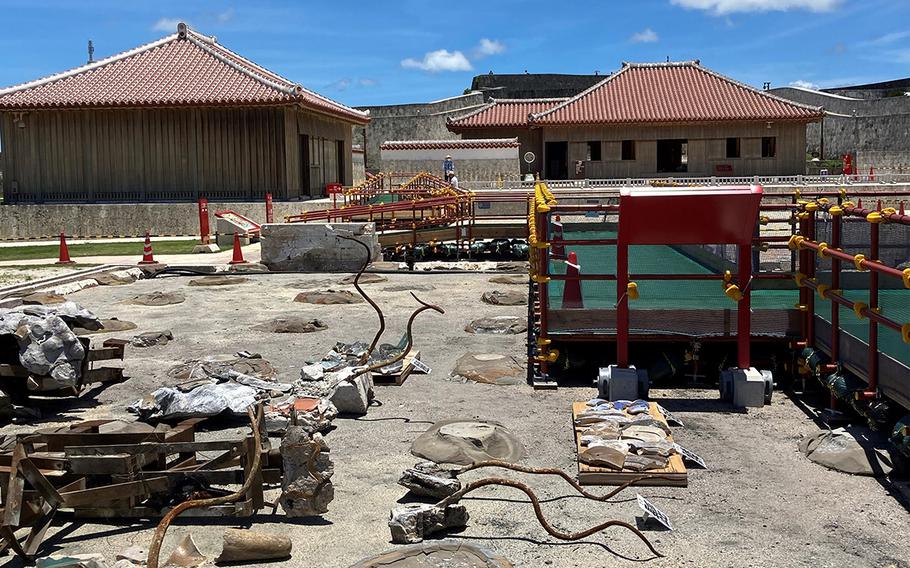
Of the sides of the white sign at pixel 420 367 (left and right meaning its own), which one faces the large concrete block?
back

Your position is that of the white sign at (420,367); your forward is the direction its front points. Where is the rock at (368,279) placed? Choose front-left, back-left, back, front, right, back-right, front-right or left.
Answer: back

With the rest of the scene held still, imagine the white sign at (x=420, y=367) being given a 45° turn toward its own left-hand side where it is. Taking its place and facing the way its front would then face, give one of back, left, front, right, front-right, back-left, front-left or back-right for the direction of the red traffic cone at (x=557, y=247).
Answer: left

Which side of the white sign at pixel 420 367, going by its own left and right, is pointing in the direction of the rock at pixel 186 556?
front

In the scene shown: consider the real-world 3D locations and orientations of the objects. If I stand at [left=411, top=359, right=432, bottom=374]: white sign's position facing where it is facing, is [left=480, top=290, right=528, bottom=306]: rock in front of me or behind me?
behind

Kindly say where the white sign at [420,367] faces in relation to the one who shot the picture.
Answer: facing the viewer

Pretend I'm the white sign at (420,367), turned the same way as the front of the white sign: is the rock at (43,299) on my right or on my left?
on my right

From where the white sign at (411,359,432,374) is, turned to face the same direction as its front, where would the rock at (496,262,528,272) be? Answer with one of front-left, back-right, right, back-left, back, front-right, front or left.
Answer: back

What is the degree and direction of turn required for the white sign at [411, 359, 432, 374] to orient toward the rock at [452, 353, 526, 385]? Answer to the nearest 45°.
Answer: approximately 90° to its left

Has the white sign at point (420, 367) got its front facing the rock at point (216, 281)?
no

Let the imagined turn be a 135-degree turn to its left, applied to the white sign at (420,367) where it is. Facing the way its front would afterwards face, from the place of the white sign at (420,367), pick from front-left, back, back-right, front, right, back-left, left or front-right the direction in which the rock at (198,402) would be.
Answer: back

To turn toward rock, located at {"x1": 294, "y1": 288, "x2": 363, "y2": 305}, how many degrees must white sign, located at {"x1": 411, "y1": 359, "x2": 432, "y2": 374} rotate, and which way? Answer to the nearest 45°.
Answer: approximately 180°

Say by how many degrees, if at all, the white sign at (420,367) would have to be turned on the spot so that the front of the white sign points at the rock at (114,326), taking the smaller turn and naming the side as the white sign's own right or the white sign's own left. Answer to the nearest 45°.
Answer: approximately 135° to the white sign's own right

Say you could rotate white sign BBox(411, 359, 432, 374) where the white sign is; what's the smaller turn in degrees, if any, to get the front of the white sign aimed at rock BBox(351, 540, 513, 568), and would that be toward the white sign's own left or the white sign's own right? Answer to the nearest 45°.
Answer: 0° — it already faces it

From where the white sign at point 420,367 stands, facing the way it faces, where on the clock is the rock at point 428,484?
The rock is roughly at 12 o'clock from the white sign.

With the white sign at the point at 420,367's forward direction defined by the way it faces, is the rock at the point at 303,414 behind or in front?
in front

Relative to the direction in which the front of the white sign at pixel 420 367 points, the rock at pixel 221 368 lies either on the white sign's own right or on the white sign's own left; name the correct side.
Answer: on the white sign's own right
